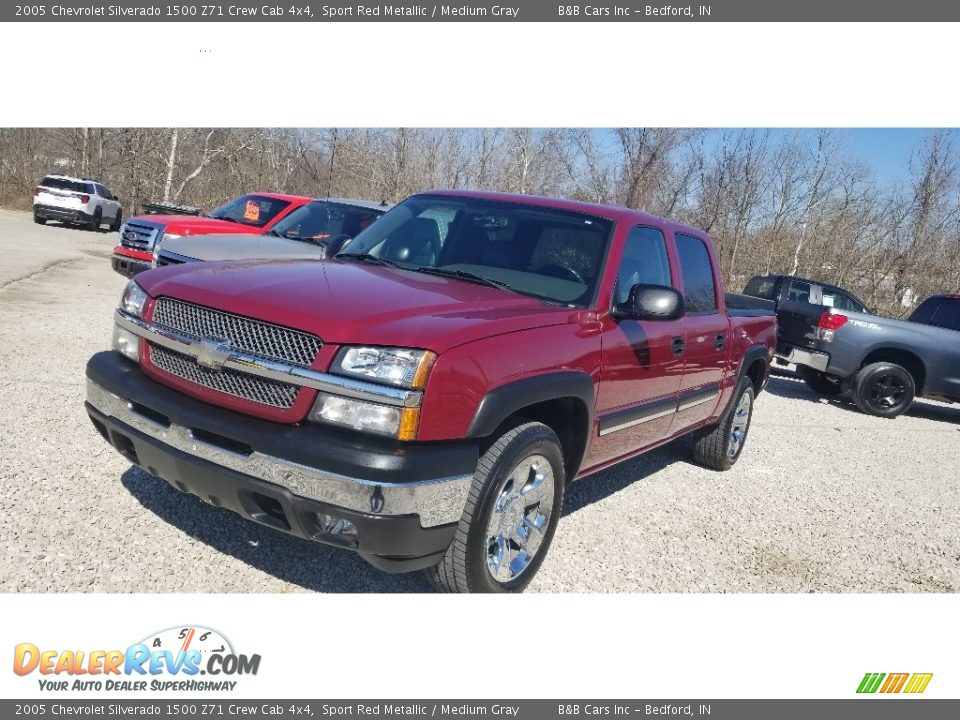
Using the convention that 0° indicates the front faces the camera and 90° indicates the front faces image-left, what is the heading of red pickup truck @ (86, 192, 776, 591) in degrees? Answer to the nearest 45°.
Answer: approximately 45°

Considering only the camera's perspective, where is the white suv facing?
facing away from the viewer and to the right of the viewer

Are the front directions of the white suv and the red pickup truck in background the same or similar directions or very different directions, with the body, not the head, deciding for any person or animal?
very different directions

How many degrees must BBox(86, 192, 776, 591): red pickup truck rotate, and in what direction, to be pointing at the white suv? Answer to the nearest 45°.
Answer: approximately 90° to its right

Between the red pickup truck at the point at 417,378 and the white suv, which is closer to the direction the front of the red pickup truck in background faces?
the red pickup truck

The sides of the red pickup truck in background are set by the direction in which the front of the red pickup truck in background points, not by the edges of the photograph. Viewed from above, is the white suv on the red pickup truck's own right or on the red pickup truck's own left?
on the red pickup truck's own right

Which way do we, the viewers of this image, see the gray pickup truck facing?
facing away from the viewer and to the right of the viewer

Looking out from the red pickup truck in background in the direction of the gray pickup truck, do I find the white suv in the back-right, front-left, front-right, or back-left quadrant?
back-left
